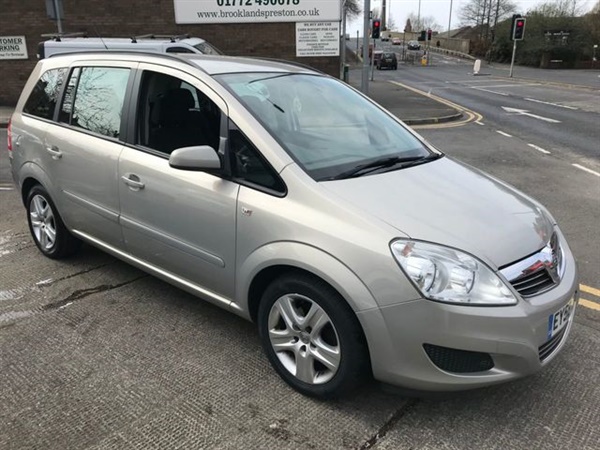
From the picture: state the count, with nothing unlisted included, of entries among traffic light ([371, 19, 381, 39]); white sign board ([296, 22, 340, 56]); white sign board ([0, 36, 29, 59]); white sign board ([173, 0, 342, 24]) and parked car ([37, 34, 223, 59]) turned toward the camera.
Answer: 4

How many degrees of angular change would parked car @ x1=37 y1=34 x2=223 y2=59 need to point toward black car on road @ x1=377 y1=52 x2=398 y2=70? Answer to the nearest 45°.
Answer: approximately 45° to its left

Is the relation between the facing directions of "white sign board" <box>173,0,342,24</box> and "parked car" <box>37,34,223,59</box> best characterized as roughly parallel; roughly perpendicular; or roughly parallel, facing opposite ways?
roughly perpendicular

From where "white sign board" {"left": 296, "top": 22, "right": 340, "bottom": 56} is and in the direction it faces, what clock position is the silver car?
The silver car is roughly at 12 o'clock from the white sign board.

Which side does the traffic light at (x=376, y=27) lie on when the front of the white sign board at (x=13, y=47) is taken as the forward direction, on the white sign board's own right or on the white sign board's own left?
on the white sign board's own left

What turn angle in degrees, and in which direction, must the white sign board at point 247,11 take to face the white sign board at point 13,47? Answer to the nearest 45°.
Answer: approximately 90° to its right

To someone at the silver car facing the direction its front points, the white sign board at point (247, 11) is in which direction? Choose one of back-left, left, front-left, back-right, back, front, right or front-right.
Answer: back-left

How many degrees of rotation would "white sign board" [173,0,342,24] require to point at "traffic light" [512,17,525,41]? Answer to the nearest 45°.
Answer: approximately 135° to its left

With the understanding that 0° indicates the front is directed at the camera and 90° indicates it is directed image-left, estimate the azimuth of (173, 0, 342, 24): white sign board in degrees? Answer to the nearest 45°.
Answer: approximately 0°

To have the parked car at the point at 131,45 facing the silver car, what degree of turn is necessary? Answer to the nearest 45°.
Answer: approximately 90° to its right

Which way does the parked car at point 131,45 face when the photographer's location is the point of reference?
facing to the right of the viewer

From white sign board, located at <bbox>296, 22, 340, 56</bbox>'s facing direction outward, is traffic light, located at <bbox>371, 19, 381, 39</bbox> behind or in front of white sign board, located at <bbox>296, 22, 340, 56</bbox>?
behind

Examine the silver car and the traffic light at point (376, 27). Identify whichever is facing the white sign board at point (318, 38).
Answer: the traffic light

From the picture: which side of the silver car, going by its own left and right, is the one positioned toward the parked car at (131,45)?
back

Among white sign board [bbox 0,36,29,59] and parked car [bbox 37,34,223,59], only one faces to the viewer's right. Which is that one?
the parked car
